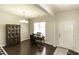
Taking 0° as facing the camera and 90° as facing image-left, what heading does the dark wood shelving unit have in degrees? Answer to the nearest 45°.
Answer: approximately 315°

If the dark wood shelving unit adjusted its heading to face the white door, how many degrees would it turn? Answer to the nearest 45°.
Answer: approximately 45° to its left
